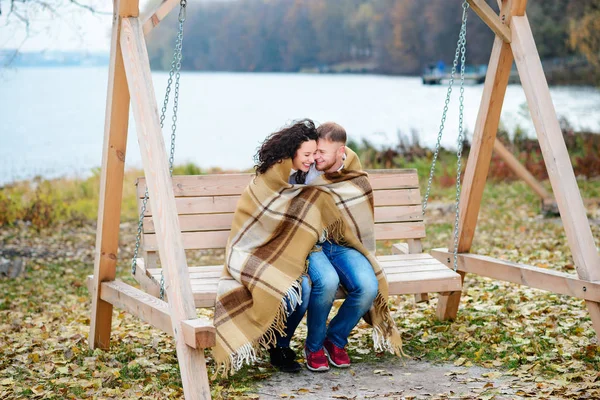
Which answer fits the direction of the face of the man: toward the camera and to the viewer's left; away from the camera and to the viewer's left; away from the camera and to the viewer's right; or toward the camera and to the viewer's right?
toward the camera and to the viewer's left

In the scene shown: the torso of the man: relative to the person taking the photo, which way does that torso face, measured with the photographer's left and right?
facing the viewer and to the left of the viewer

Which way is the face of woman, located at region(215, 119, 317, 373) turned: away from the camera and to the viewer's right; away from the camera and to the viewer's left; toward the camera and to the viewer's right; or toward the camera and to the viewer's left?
toward the camera and to the viewer's right
